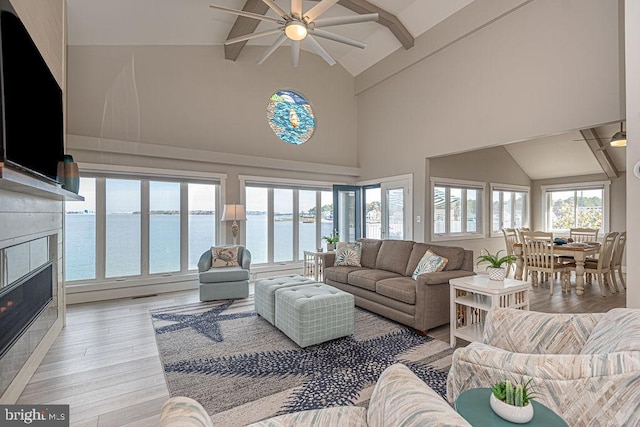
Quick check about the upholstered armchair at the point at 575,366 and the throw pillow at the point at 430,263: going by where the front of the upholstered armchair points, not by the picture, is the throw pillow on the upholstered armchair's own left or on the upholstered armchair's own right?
on the upholstered armchair's own right

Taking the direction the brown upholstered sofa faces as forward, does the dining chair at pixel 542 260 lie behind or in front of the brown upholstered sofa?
behind

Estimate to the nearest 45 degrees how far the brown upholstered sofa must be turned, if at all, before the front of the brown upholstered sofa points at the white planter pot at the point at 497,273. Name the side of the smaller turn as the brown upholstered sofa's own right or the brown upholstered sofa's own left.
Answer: approximately 90° to the brown upholstered sofa's own left

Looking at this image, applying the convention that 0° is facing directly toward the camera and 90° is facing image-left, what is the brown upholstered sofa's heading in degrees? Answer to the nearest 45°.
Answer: approximately 45°

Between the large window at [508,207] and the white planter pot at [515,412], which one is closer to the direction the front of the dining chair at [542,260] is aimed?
the large window

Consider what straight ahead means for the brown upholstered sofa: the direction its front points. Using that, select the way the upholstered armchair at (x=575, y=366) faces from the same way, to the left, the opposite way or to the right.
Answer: to the right

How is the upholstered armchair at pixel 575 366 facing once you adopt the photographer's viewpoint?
facing to the left of the viewer

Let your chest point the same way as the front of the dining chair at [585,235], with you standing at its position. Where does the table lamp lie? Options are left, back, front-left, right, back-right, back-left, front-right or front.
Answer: front-right

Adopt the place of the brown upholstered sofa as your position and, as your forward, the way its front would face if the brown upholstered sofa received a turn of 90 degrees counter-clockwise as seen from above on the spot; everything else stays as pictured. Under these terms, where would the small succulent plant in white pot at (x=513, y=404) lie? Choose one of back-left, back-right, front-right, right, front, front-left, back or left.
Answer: front-right

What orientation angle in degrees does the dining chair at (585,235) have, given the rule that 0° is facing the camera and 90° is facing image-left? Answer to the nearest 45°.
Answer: approximately 0°

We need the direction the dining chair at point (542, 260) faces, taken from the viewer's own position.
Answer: facing away from the viewer and to the right of the viewer

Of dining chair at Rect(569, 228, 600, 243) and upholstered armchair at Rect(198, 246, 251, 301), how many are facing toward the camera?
2
